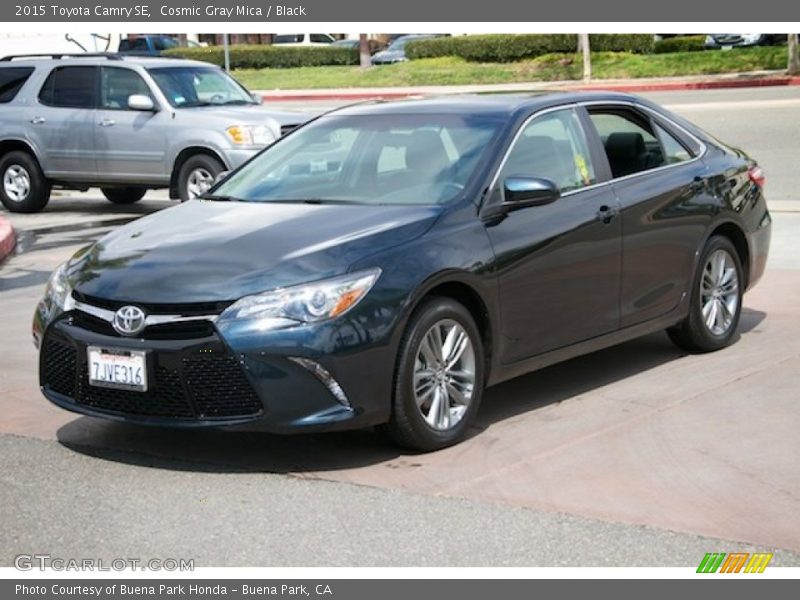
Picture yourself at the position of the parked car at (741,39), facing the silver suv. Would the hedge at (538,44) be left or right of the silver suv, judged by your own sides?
right

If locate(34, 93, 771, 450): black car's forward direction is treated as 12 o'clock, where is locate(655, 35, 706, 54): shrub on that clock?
The shrub is roughly at 5 o'clock from the black car.

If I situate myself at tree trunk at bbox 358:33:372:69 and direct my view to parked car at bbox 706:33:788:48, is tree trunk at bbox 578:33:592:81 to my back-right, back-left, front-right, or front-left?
front-right

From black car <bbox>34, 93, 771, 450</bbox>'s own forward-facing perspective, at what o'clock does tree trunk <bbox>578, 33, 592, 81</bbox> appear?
The tree trunk is roughly at 5 o'clock from the black car.

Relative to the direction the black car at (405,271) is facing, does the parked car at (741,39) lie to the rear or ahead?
to the rear

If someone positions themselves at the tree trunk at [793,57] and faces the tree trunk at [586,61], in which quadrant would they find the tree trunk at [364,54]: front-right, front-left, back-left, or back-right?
front-right

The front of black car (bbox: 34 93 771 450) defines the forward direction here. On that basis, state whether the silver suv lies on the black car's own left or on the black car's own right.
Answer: on the black car's own right

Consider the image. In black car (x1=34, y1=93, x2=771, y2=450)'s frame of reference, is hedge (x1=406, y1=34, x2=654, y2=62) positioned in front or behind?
behind

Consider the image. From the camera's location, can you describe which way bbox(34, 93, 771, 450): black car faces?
facing the viewer and to the left of the viewer

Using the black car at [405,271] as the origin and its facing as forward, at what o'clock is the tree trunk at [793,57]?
The tree trunk is roughly at 5 o'clock from the black car.
